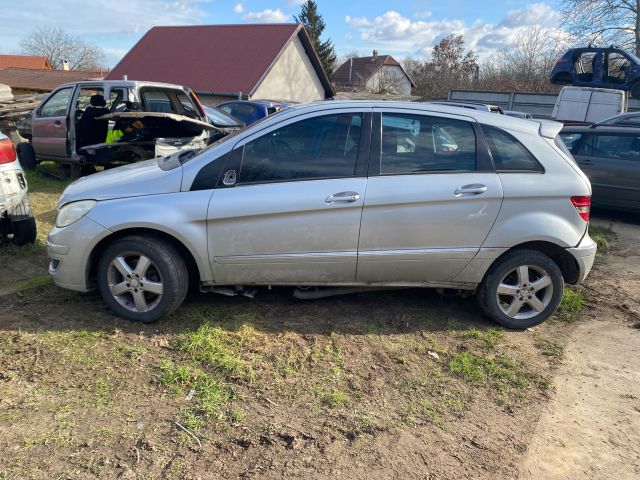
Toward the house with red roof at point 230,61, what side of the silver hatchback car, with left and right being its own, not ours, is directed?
right

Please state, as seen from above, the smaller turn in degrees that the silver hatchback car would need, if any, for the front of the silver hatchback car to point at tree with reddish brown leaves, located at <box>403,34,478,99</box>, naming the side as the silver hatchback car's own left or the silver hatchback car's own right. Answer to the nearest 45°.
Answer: approximately 90° to the silver hatchback car's own right

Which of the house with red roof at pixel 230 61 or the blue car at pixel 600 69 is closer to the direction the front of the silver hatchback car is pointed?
the house with red roof

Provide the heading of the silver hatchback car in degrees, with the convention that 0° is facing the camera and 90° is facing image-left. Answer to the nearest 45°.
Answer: approximately 90°

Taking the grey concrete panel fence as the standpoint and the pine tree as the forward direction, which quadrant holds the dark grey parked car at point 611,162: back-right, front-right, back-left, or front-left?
back-left
